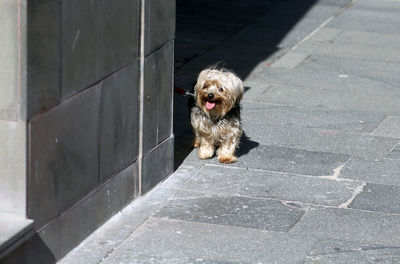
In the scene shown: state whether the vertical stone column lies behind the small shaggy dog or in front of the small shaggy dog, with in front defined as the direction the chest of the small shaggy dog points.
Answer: in front

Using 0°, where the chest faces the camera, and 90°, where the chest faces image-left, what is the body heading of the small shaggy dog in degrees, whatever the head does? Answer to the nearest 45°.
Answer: approximately 0°
